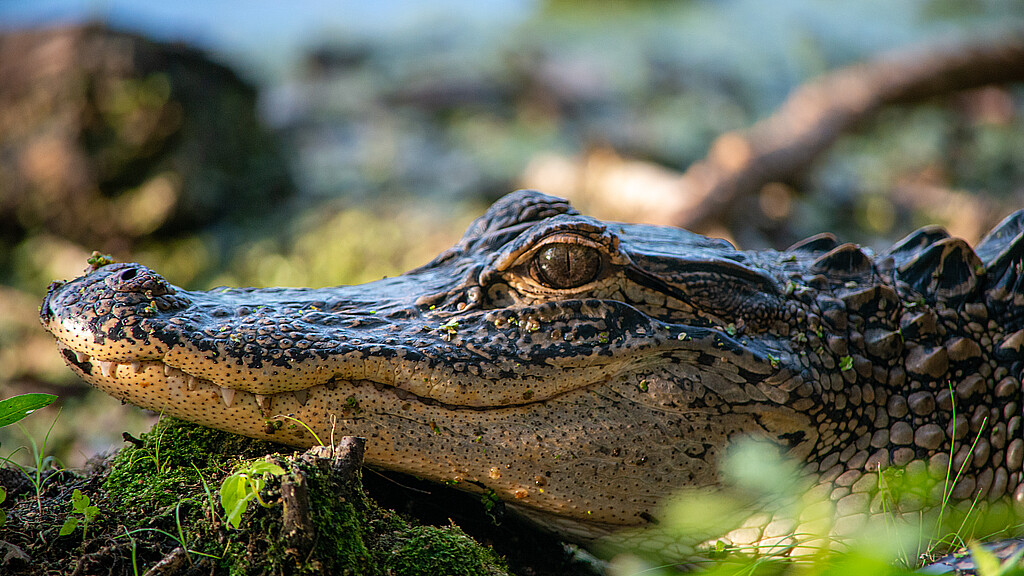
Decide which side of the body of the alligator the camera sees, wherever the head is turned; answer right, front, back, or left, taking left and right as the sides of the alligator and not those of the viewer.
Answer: left

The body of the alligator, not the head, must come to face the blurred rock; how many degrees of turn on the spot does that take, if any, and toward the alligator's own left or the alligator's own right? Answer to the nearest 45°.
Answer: approximately 45° to the alligator's own right
